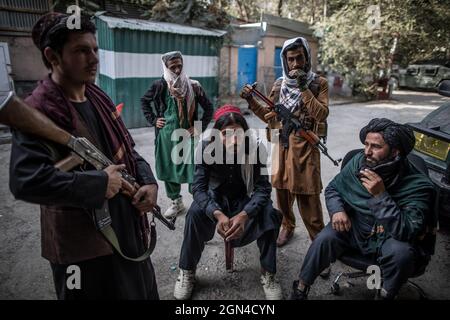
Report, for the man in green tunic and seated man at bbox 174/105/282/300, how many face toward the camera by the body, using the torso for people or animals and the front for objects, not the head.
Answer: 2

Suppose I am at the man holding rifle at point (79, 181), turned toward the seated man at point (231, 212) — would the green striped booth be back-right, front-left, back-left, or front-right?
front-left

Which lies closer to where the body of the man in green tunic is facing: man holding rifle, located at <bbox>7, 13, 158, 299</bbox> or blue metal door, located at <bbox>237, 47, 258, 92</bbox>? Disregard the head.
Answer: the man holding rifle

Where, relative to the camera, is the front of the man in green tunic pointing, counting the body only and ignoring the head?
toward the camera

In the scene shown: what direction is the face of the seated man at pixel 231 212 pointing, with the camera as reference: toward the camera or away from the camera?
toward the camera

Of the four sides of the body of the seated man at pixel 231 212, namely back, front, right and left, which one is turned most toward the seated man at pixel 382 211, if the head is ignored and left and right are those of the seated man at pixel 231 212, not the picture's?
left

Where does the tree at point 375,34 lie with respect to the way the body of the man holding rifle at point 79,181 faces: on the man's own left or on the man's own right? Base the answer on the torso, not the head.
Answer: on the man's own left

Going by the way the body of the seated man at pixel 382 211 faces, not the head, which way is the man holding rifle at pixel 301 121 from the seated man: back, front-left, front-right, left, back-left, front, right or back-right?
right

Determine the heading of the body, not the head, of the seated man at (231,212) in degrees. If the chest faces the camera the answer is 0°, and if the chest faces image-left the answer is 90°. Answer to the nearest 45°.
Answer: approximately 0°

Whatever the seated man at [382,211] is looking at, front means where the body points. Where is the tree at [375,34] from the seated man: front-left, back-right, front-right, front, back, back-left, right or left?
back-right

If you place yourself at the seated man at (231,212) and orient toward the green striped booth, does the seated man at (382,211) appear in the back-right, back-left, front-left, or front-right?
back-right

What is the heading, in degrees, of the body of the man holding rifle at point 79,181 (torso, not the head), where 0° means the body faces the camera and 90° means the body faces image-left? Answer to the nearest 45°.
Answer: approximately 315°
